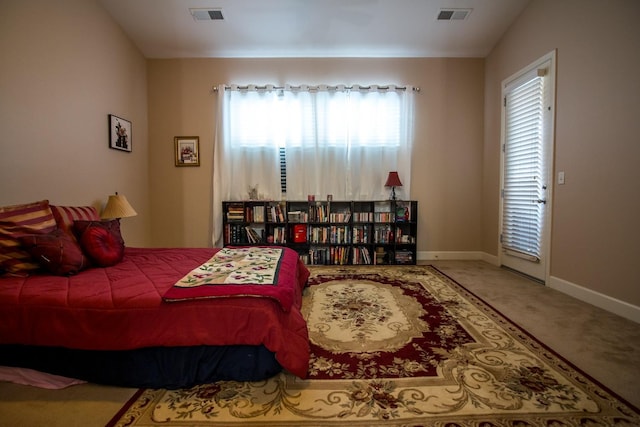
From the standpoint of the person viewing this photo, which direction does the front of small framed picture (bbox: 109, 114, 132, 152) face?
facing the viewer and to the right of the viewer

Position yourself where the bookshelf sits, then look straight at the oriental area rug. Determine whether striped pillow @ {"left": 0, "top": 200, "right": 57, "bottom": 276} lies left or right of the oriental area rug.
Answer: right

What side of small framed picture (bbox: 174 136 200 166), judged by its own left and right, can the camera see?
front

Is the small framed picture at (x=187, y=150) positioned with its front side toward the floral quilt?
yes

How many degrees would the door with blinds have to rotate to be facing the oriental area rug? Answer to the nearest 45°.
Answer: approximately 45° to its left

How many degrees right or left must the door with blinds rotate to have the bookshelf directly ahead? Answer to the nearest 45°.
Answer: approximately 45° to its right

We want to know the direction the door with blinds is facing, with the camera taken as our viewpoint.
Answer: facing the viewer and to the left of the viewer

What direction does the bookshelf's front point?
toward the camera

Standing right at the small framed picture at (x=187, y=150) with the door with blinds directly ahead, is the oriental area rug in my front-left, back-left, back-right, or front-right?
front-right

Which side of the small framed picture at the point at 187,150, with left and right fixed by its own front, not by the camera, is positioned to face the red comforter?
front

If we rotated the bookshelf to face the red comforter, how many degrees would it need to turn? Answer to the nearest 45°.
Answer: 0° — it already faces it

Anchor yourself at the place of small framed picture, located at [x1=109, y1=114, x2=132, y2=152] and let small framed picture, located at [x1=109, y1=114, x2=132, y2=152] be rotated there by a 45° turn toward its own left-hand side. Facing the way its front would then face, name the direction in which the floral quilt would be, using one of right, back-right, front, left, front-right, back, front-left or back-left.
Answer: right

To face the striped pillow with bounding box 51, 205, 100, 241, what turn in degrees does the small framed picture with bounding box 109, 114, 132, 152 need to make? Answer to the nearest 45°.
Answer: approximately 45° to its right
